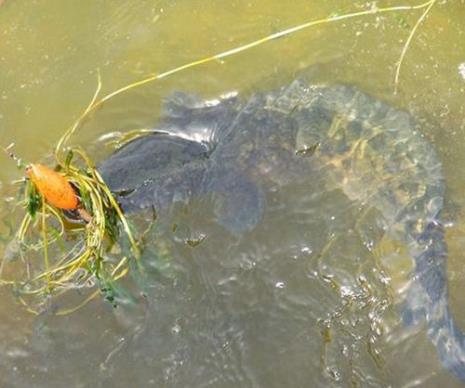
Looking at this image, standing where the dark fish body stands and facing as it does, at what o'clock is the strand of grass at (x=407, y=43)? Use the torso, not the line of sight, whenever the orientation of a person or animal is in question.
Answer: The strand of grass is roughly at 5 o'clock from the dark fish body.

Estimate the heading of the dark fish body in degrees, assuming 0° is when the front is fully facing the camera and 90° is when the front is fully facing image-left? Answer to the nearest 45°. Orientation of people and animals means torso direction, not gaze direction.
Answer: approximately 90°

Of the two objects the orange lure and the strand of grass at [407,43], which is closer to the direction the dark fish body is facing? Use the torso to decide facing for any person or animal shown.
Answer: the orange lure

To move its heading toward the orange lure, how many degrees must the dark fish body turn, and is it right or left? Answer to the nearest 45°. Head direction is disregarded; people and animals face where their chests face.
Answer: approximately 45° to its left
